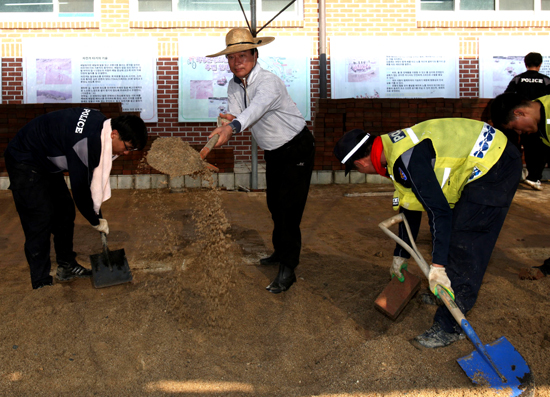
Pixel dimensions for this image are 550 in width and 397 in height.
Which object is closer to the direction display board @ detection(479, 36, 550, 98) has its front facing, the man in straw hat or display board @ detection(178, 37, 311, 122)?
the man in straw hat

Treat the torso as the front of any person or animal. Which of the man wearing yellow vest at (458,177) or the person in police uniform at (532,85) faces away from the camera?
the person in police uniform

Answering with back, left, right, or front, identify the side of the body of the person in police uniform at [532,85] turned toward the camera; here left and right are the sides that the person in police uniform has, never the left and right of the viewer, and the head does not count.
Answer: back

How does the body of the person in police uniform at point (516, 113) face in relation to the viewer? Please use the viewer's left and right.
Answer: facing to the left of the viewer

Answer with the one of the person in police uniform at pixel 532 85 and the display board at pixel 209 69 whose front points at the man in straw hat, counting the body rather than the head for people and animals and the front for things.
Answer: the display board

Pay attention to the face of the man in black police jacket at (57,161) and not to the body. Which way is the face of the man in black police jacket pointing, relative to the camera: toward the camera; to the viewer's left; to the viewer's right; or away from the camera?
to the viewer's right

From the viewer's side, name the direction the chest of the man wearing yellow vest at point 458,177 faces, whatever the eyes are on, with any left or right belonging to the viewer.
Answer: facing to the left of the viewer

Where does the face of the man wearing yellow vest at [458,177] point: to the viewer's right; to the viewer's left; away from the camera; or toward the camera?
to the viewer's left

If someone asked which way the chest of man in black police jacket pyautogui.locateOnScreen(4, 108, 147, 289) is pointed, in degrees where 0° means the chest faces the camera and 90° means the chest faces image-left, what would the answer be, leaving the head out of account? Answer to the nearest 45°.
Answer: approximately 270°

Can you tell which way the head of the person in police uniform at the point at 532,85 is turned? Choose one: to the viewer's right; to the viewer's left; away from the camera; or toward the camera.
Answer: away from the camera
